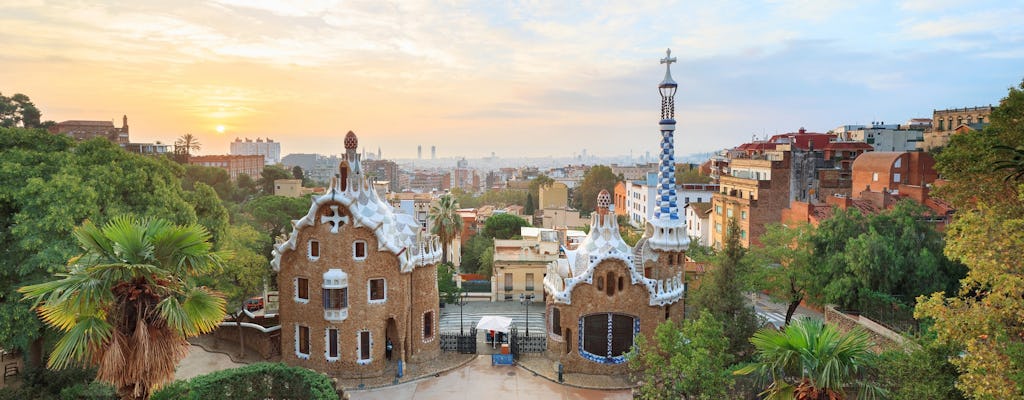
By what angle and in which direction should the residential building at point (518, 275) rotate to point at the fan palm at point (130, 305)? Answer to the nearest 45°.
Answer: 0° — it already faces it

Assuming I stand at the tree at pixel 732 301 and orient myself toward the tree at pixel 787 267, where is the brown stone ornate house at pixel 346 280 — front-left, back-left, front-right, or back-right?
back-left

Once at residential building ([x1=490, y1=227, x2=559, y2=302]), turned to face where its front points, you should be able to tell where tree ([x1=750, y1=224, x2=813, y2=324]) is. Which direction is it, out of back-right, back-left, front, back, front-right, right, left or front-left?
front-left

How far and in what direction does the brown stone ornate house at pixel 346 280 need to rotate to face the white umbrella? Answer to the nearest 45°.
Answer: approximately 90° to its left

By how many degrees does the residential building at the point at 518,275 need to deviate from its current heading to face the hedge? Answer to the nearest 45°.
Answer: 0° — it already faces it

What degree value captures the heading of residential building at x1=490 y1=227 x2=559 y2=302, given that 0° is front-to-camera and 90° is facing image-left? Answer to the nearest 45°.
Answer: approximately 0°

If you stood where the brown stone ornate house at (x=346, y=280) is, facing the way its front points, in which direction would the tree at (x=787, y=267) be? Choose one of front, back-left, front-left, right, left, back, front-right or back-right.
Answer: left

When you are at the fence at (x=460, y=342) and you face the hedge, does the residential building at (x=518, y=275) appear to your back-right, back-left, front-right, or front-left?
back-right

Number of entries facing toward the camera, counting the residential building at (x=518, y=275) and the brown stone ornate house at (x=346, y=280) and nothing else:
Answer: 2

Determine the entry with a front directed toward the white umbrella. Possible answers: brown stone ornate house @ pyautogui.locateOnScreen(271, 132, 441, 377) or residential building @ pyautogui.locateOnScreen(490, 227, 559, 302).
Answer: the residential building

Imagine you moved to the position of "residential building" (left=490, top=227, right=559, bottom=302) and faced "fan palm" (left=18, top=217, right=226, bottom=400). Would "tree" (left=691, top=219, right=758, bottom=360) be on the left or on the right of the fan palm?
left

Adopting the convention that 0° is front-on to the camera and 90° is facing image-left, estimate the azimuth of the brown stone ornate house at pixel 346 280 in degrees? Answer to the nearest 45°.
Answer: approximately 0°
